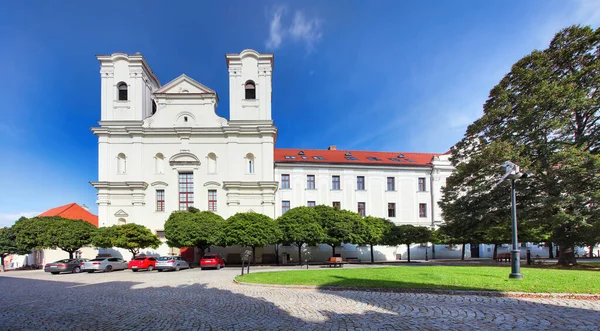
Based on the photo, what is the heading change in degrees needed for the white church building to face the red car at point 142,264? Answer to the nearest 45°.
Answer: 0° — it already faces it

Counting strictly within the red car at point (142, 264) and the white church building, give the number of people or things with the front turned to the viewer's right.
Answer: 0

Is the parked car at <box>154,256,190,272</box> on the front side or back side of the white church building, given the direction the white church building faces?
on the front side

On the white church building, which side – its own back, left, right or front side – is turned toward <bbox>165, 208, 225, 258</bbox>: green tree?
front

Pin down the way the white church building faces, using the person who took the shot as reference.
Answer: facing the viewer

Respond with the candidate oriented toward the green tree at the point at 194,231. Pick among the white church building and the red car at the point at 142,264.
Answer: the white church building

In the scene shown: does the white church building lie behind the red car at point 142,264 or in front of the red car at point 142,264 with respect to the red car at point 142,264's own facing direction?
in front
